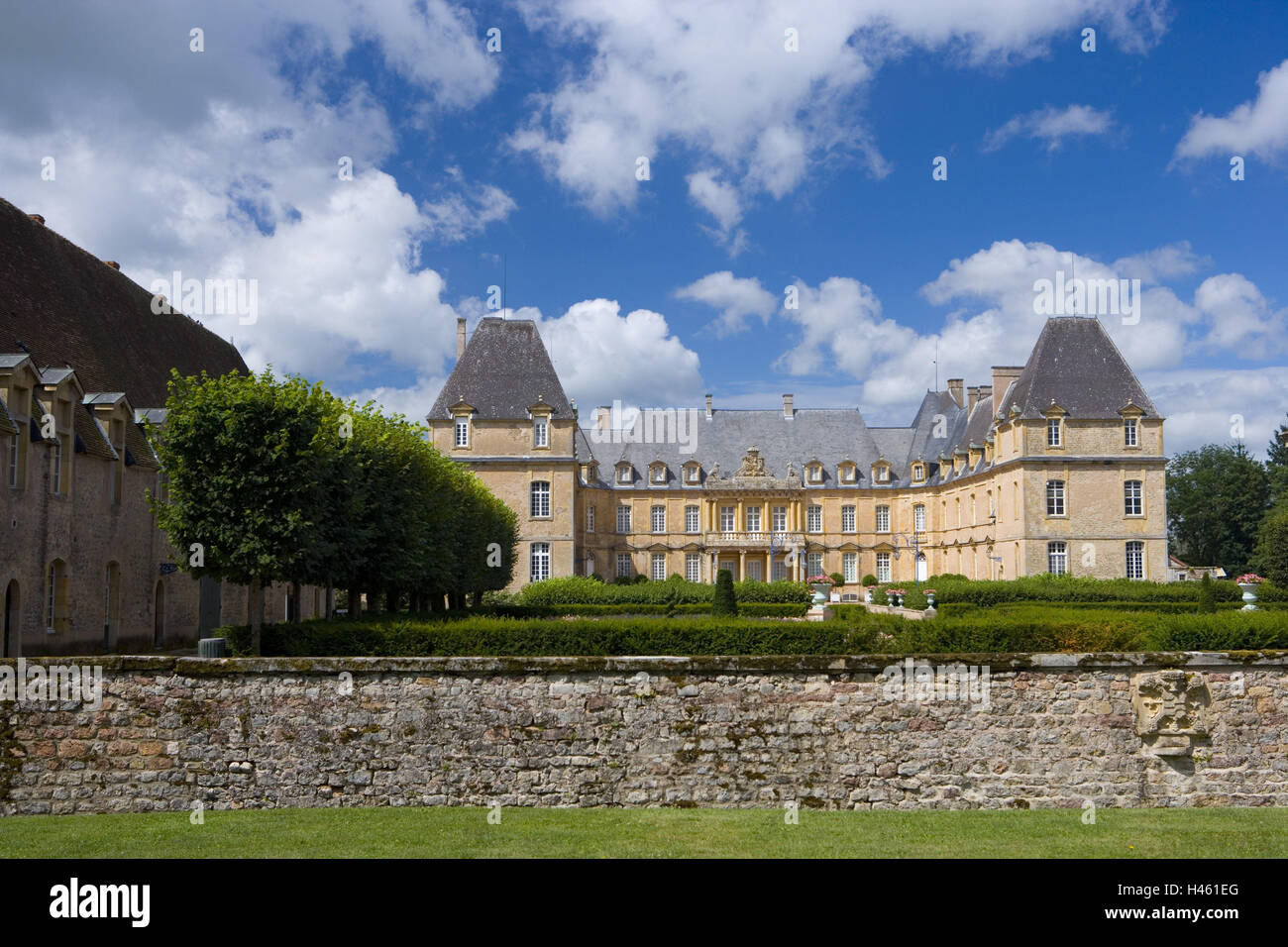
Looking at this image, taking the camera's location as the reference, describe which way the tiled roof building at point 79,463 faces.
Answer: facing the viewer and to the right of the viewer

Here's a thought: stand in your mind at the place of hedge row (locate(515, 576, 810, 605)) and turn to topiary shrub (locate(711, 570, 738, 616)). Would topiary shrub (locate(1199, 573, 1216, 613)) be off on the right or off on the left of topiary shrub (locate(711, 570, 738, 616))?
left

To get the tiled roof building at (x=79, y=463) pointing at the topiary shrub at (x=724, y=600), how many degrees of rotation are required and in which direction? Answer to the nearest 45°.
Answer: approximately 45° to its left

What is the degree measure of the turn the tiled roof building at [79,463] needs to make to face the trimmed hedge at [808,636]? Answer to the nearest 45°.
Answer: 0° — it already faces it

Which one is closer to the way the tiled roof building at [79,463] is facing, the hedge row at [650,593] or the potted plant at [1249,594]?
the potted plant

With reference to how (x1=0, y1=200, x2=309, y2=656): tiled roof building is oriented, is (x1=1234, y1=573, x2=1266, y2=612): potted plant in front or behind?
in front

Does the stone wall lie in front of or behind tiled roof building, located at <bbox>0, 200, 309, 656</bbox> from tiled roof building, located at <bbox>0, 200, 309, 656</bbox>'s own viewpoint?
in front

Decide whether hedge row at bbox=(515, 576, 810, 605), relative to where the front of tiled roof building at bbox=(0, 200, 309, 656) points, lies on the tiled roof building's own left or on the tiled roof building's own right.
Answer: on the tiled roof building's own left
